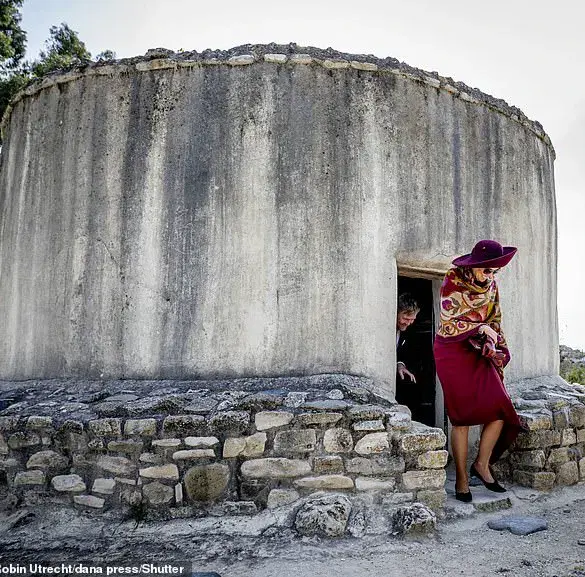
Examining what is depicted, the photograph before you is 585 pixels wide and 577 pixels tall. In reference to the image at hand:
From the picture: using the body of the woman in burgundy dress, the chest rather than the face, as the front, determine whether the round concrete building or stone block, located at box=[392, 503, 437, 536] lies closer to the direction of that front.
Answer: the stone block

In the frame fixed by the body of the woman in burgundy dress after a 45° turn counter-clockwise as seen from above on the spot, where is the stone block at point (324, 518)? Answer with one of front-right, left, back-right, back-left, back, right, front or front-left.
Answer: back-right

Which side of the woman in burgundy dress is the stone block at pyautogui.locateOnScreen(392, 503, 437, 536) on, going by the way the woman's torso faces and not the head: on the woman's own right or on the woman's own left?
on the woman's own right

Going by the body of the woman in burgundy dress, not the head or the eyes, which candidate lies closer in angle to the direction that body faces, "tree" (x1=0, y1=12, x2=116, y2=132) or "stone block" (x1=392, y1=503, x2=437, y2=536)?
the stone block
